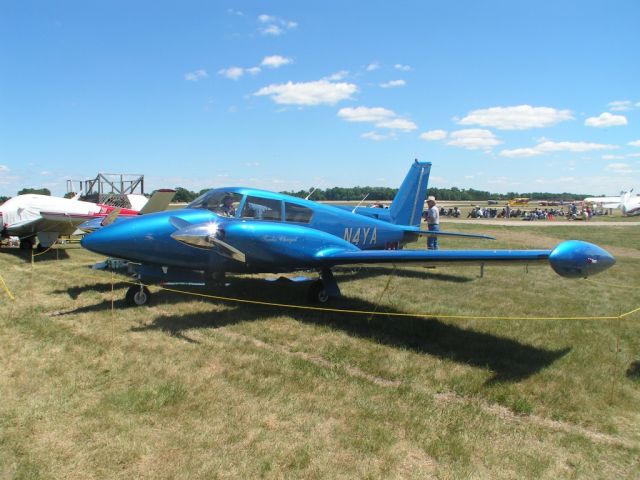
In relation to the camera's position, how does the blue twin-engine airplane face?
facing the viewer and to the left of the viewer

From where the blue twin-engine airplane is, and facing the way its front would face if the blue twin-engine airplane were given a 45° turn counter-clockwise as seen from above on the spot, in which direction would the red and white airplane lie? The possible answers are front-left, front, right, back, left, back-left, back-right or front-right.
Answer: back-right
